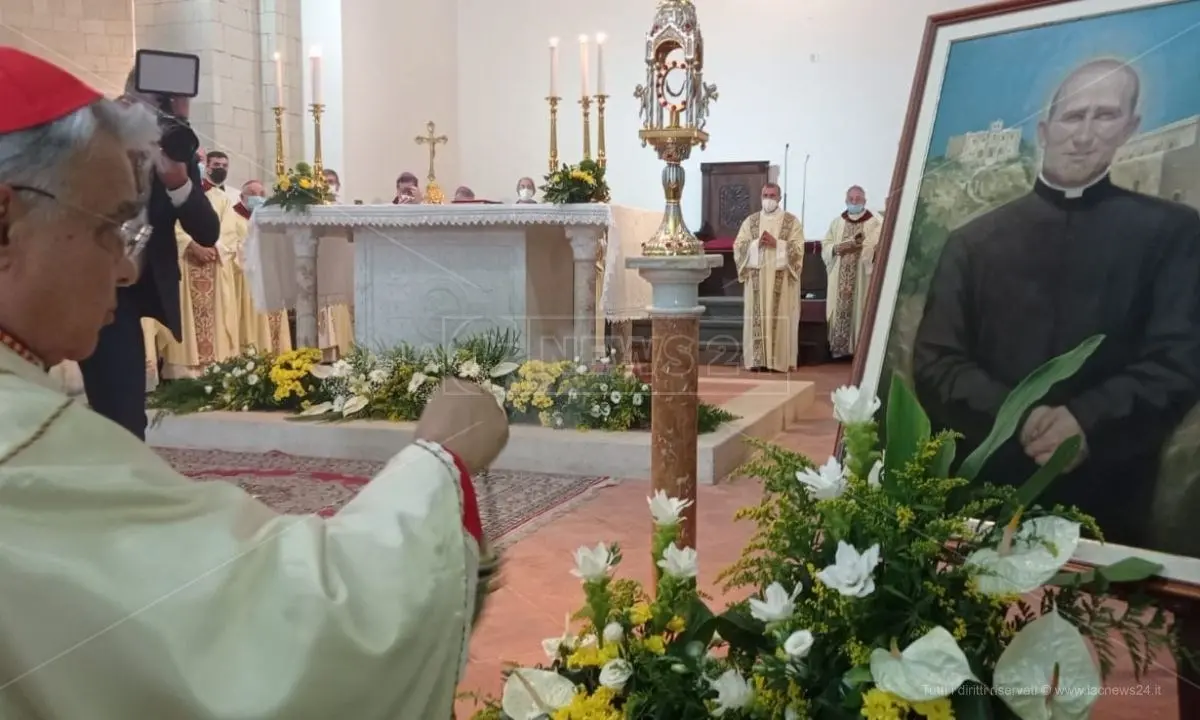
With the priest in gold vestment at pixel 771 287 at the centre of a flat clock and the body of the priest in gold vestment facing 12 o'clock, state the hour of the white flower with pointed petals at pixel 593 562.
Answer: The white flower with pointed petals is roughly at 12 o'clock from the priest in gold vestment.

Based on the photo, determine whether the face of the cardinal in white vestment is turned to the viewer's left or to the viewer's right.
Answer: to the viewer's right

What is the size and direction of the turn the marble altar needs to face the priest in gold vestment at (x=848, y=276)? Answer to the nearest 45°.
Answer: approximately 135° to its left

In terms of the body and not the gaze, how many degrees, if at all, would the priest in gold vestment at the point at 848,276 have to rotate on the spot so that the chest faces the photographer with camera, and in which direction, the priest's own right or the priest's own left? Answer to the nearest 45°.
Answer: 0° — they already face them

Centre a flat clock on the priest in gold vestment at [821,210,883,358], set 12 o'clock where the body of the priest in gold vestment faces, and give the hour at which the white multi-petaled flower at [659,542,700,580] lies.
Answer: The white multi-petaled flower is roughly at 12 o'clock from the priest in gold vestment.

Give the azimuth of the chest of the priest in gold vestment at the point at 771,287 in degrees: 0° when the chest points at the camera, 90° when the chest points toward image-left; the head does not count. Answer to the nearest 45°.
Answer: approximately 0°

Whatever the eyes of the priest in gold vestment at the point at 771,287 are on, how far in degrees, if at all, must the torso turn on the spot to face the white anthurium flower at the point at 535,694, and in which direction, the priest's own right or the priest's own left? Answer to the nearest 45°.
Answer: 0° — they already face it

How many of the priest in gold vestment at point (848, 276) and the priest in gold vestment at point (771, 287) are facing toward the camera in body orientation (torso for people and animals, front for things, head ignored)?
2

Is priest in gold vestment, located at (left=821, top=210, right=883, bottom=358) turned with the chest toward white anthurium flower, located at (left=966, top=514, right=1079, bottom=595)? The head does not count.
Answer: yes
